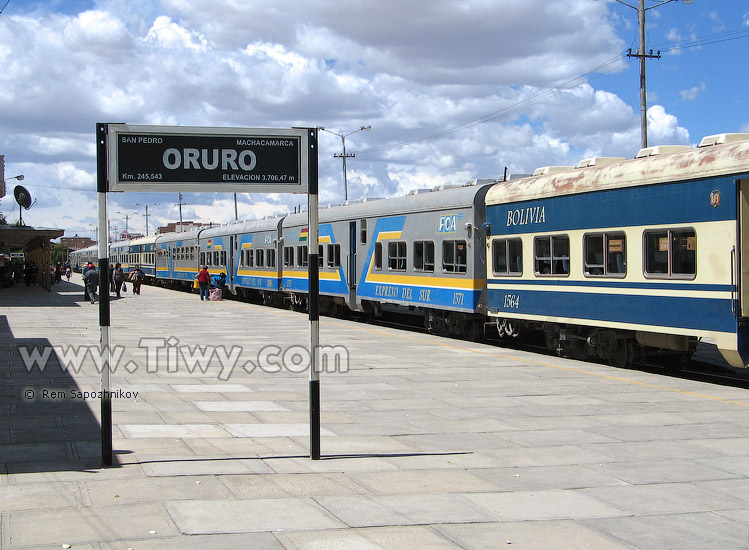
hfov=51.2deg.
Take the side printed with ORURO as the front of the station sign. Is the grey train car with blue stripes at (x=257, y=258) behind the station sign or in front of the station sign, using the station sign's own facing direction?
behind

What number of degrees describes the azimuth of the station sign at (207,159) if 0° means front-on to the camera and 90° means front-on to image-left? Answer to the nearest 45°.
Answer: approximately 0°
